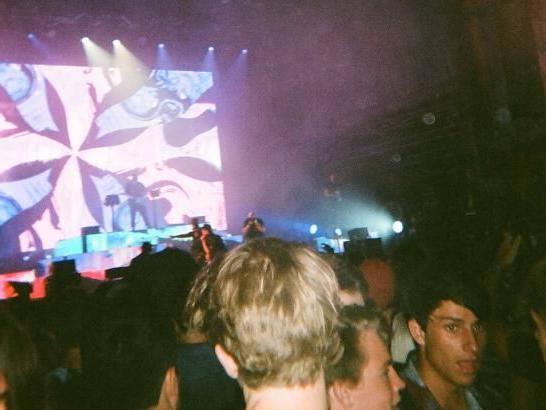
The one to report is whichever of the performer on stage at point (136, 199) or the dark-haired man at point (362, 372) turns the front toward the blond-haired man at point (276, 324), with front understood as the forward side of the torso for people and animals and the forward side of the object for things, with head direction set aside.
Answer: the performer on stage

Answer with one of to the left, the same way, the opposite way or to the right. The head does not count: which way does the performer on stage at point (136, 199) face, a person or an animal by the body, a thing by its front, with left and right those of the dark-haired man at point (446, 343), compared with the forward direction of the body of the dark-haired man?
the same way

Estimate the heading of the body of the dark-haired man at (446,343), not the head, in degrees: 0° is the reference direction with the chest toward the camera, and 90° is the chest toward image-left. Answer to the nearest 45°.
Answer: approximately 315°

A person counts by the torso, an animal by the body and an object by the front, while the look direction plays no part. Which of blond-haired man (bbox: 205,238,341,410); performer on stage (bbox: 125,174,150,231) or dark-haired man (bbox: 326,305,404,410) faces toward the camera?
the performer on stage

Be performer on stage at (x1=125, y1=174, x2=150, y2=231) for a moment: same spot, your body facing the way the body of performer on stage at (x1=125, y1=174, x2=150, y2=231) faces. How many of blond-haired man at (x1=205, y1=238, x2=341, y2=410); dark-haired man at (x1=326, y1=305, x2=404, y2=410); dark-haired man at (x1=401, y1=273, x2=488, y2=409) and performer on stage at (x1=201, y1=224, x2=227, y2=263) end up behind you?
0

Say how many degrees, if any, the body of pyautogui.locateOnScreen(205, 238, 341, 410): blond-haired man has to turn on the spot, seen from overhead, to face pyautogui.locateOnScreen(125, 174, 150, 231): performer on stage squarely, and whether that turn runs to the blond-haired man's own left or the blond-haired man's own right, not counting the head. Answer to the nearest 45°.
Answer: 0° — they already face them

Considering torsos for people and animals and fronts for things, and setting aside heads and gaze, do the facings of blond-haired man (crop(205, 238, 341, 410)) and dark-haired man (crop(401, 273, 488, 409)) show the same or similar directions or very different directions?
very different directions

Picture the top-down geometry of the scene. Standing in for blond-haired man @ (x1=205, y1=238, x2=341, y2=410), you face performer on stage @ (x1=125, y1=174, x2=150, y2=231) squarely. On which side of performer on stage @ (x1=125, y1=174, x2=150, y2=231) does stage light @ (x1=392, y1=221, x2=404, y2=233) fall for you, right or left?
right

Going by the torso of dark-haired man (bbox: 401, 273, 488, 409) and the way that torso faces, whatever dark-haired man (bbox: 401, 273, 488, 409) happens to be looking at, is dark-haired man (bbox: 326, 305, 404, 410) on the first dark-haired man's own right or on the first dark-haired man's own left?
on the first dark-haired man's own right

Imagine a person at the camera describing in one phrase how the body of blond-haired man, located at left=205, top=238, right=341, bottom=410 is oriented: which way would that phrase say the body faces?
away from the camera

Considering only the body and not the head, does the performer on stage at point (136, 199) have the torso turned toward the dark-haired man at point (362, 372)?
yes

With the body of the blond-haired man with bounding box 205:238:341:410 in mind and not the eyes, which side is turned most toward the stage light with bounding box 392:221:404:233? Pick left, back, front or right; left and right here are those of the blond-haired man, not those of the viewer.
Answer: front

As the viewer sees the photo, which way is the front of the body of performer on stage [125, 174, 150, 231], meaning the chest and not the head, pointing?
toward the camera

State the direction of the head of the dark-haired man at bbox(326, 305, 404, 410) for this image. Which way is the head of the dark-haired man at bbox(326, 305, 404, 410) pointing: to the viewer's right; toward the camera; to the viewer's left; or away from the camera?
to the viewer's right

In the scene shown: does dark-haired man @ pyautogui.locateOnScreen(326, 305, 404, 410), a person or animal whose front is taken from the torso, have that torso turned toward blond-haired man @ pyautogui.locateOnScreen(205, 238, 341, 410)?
no

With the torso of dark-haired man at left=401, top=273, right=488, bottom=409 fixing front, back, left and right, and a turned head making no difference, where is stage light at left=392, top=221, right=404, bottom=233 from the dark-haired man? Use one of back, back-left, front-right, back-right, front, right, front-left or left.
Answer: back-left
